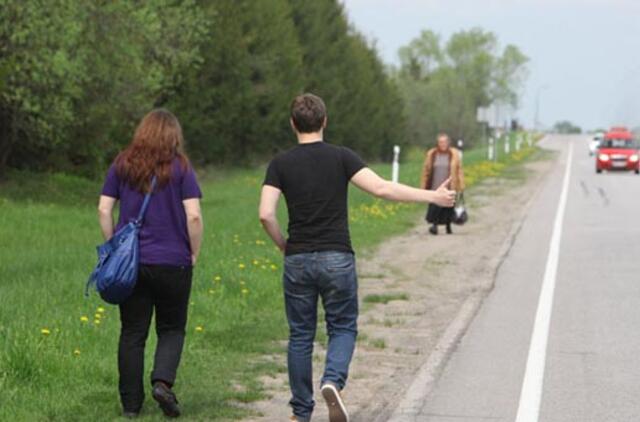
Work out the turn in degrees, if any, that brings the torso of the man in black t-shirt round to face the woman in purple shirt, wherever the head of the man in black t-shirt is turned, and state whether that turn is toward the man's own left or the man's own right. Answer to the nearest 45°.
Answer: approximately 90° to the man's own left

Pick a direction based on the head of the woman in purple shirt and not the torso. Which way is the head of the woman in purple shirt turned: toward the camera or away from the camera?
away from the camera

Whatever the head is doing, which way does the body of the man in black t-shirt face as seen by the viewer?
away from the camera

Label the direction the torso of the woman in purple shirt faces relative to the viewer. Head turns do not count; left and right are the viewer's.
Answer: facing away from the viewer

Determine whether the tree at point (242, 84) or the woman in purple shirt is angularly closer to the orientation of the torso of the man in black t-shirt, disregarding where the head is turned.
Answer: the tree

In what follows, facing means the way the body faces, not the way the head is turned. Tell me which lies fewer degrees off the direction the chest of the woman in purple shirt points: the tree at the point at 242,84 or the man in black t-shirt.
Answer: the tree

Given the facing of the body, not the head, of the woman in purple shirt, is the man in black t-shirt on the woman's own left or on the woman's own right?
on the woman's own right

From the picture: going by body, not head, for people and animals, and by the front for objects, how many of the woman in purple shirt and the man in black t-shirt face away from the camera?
2
